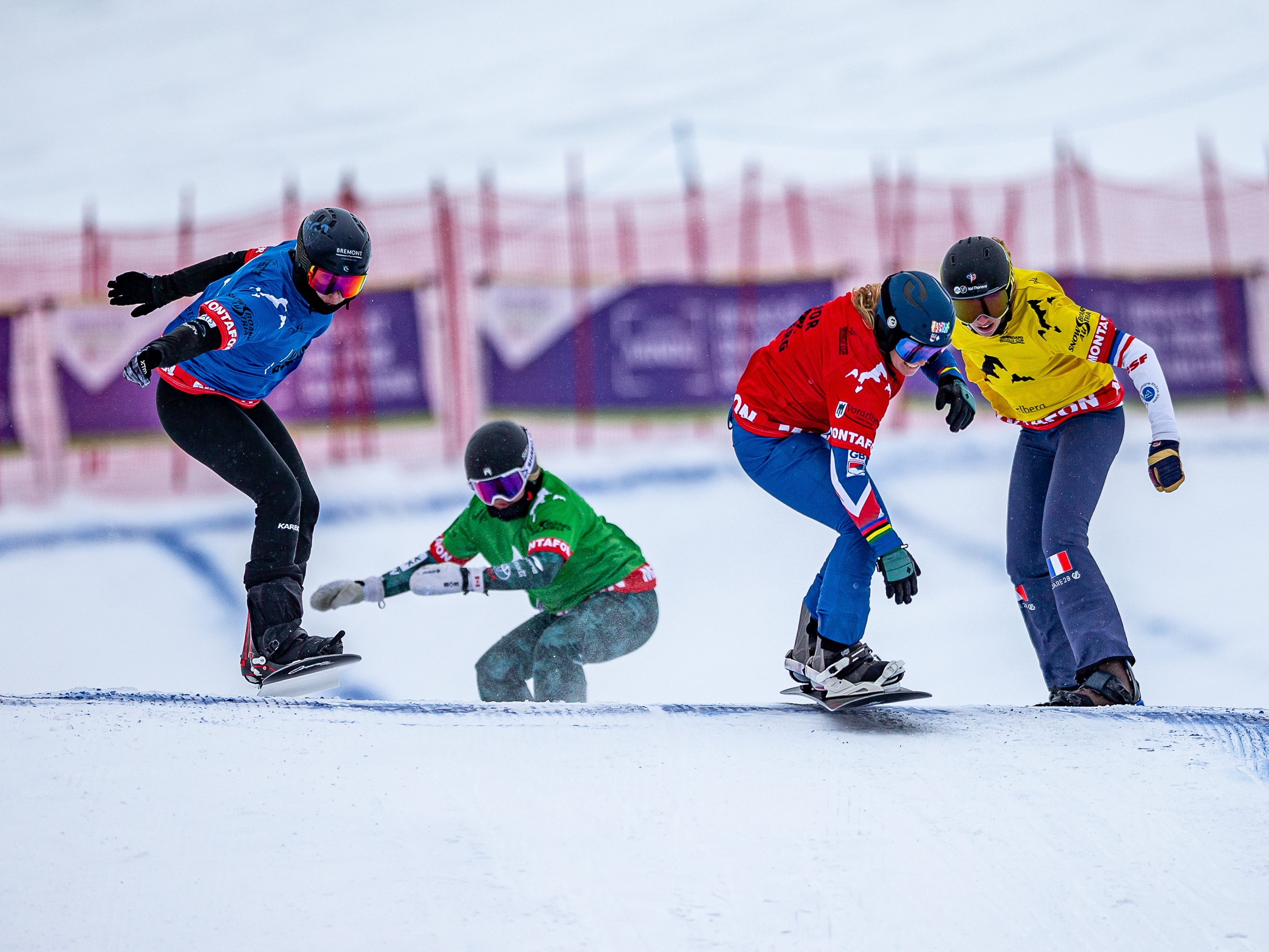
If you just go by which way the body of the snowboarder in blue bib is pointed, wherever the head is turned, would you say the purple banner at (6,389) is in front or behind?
behind

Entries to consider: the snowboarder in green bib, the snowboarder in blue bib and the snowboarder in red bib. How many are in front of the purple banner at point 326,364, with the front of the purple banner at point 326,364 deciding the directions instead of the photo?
3

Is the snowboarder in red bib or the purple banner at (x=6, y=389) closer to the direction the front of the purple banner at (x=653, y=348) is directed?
the snowboarder in red bib

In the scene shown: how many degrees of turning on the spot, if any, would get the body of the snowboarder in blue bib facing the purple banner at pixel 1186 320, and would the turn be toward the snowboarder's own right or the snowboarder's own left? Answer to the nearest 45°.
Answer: approximately 90° to the snowboarder's own left

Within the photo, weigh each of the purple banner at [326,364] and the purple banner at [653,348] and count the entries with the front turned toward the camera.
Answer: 2

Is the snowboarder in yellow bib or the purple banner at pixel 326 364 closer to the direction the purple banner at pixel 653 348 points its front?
the snowboarder in yellow bib

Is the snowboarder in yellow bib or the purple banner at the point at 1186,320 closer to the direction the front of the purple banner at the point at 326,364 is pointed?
the snowboarder in yellow bib

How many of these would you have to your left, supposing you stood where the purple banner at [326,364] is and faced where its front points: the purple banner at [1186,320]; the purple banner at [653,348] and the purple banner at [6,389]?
2

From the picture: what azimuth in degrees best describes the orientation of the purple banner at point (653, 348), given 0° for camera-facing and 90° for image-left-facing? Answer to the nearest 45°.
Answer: approximately 0°

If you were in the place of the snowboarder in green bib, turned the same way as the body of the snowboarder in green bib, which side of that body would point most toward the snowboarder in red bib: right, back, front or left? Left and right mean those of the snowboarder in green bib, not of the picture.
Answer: left

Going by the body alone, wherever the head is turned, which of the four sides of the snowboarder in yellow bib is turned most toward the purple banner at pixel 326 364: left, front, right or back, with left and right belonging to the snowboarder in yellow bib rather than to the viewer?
right

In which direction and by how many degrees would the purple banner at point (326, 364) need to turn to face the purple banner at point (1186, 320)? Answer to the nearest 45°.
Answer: approximately 90° to its left

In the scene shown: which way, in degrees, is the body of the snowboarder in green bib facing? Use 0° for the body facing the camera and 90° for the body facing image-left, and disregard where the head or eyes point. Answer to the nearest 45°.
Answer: approximately 45°
